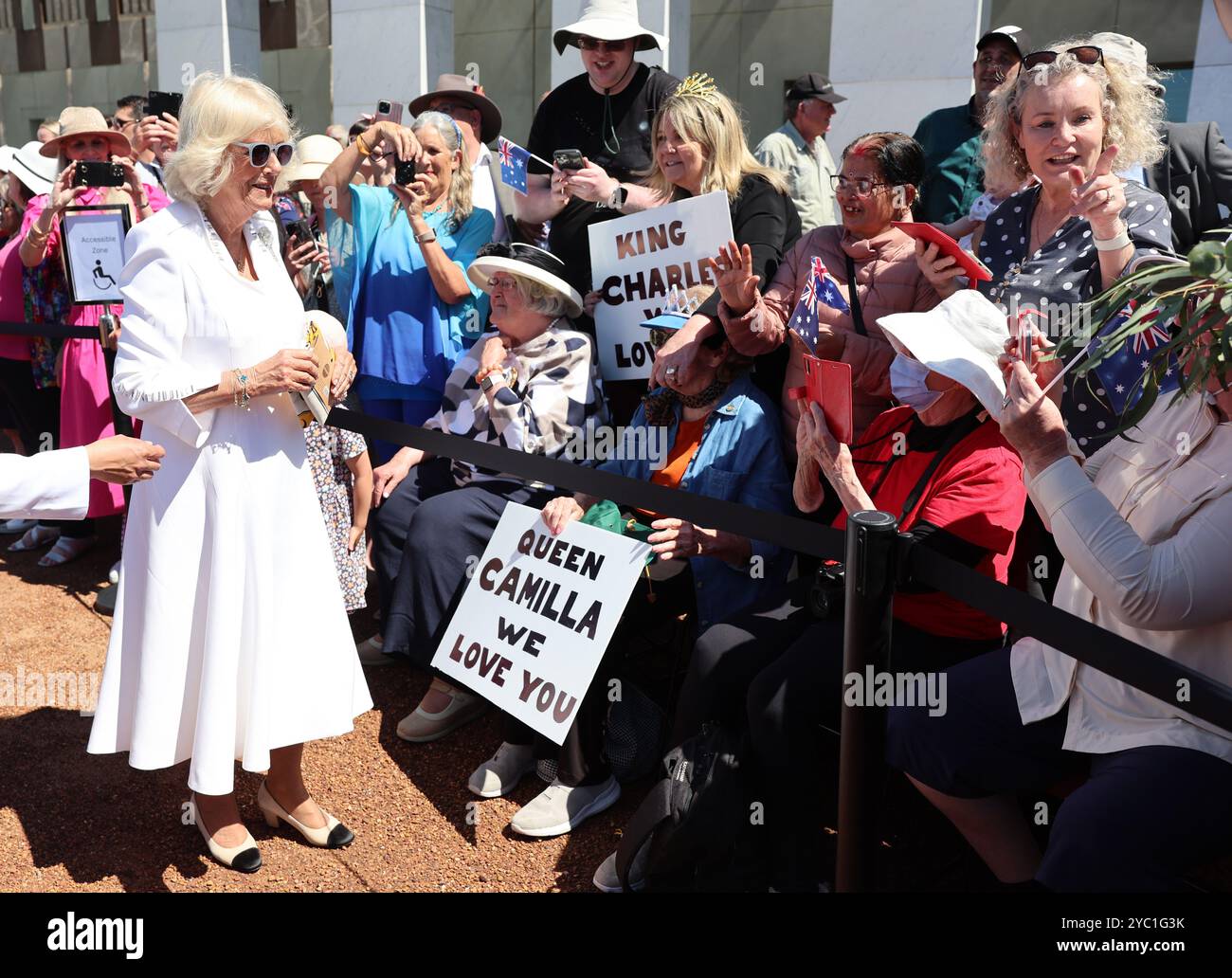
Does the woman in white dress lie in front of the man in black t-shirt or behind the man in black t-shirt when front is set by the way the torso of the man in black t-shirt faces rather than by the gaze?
in front

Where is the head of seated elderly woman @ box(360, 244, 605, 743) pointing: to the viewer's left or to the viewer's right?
to the viewer's left

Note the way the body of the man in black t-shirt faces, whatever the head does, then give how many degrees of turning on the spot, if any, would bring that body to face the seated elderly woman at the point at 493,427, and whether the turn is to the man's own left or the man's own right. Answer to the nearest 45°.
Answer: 0° — they already face them

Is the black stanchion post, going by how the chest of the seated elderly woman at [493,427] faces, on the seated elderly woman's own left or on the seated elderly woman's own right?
on the seated elderly woman's own left

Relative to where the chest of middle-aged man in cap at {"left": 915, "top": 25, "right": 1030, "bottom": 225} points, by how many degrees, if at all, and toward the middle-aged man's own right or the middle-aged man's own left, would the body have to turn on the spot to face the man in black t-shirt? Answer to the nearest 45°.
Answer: approximately 45° to the middle-aged man's own right

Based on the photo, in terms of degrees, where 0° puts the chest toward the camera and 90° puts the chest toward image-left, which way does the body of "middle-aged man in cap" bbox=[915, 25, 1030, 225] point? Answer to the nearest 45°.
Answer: approximately 0°

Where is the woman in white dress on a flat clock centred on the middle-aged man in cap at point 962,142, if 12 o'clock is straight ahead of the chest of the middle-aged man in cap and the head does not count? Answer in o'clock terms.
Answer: The woman in white dress is roughly at 1 o'clock from the middle-aged man in cap.

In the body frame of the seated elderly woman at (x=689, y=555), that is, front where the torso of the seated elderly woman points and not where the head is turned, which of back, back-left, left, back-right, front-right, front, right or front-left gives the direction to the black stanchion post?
front-left
